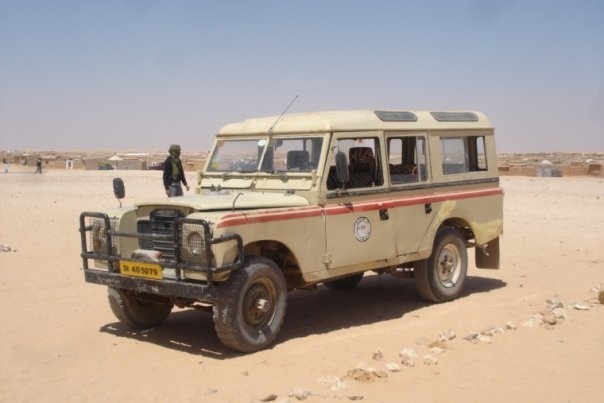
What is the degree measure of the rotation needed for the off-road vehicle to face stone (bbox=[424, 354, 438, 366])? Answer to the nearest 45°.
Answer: approximately 90° to its left

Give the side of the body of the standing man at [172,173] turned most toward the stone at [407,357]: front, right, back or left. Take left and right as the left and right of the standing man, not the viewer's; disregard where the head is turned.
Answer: front

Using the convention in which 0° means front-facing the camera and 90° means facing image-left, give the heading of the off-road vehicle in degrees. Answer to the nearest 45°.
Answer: approximately 45°

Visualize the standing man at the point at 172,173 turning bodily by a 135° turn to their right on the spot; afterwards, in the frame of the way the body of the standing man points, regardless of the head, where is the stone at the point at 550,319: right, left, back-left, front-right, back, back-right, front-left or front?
back

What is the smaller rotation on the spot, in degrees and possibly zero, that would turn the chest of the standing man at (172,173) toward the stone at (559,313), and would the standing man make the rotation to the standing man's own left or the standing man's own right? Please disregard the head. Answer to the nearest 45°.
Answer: approximately 45° to the standing man's own left

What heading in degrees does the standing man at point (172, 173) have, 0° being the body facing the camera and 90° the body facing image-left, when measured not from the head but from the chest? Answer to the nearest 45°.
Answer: approximately 0°

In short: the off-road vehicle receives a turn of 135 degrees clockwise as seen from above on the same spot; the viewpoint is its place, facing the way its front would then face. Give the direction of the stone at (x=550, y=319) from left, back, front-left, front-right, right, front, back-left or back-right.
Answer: right

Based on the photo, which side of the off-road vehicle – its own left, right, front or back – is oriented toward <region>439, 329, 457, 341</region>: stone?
left

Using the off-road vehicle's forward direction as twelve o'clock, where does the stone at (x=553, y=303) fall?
The stone is roughly at 7 o'clock from the off-road vehicle.
